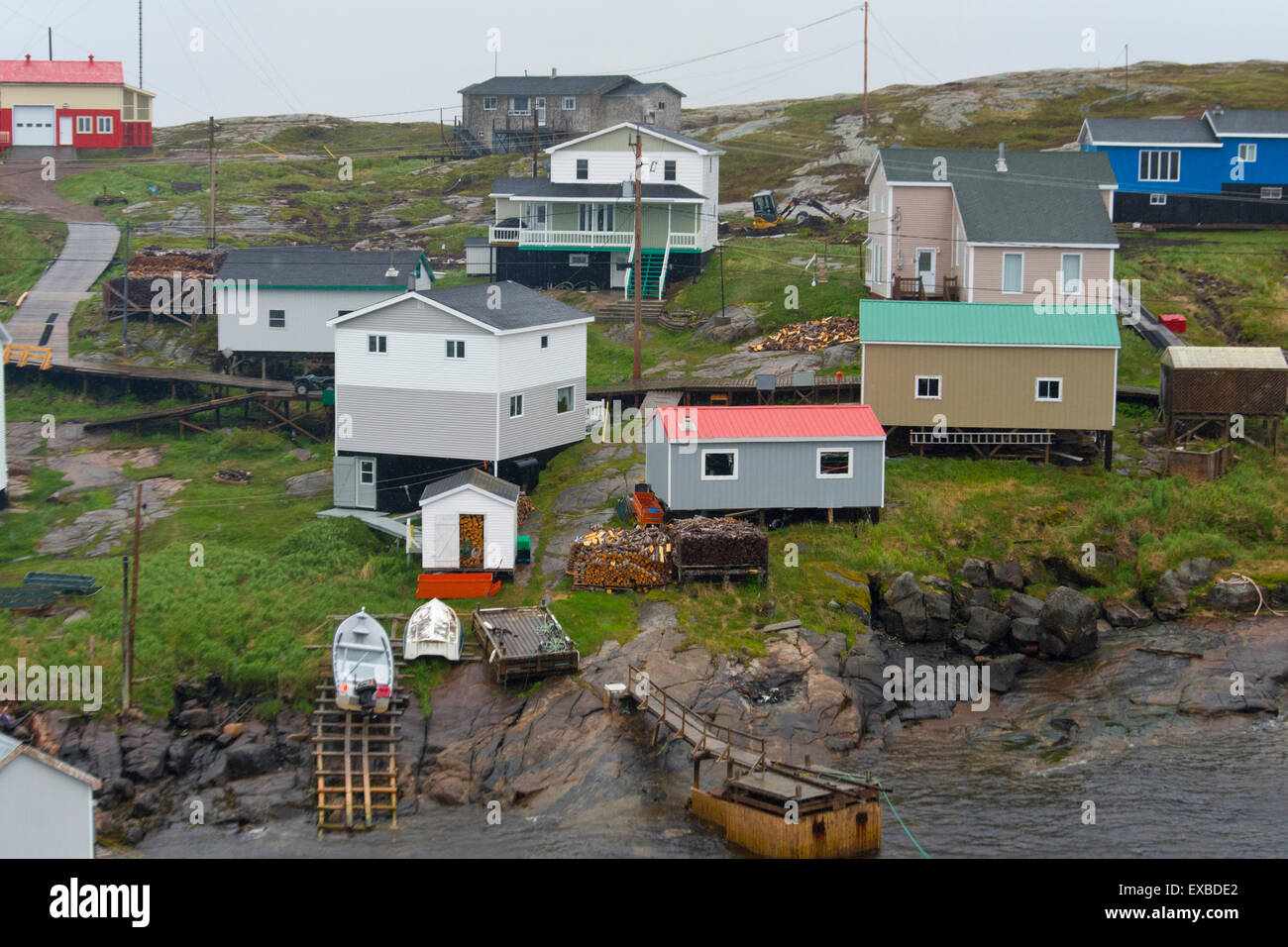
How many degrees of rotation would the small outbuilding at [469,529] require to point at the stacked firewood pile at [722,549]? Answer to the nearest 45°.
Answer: approximately 90° to its left

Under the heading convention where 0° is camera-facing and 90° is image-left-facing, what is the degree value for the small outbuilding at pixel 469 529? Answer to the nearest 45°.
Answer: approximately 0°

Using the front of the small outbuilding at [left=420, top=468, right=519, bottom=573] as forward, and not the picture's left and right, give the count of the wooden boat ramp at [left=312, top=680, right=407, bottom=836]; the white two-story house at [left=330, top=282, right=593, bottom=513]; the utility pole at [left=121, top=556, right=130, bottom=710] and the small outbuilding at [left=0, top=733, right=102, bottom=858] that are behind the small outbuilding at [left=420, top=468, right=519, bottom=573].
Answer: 1

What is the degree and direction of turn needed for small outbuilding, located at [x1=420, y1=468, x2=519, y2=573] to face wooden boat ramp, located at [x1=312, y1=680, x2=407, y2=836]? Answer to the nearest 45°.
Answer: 0° — it already faces it

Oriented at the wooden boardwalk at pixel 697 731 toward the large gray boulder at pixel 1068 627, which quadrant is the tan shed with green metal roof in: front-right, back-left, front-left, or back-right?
front-left

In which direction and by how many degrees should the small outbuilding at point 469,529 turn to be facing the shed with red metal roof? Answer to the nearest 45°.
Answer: approximately 90° to its left

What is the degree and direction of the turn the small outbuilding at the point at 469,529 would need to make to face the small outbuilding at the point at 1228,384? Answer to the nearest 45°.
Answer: approximately 90° to its left

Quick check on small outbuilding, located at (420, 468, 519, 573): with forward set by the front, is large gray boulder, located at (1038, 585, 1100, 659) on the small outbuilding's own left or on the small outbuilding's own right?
on the small outbuilding's own left

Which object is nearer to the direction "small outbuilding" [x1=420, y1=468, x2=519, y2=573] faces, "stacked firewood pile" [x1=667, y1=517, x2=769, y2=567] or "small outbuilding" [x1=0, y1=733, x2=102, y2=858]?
the small outbuilding

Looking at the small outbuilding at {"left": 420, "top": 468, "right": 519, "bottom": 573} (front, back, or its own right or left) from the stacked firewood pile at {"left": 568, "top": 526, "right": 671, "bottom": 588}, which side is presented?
left

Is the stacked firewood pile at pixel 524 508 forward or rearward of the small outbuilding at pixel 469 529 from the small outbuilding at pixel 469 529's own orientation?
rearward

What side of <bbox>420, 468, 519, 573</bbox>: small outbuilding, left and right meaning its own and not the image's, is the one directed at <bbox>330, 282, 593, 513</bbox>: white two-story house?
back

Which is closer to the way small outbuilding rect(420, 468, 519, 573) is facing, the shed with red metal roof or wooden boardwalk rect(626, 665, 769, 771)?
the wooden boardwalk

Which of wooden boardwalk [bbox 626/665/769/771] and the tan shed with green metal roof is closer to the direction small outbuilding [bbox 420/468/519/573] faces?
the wooden boardwalk
